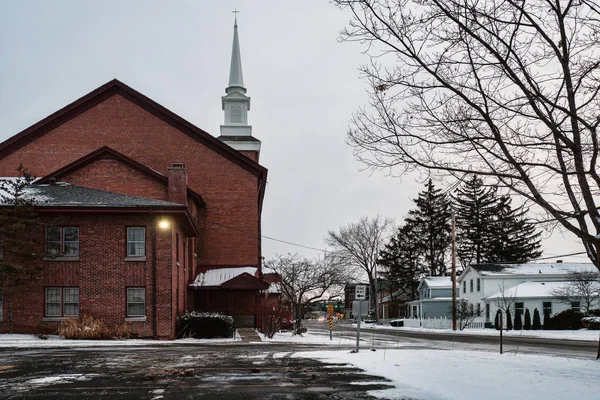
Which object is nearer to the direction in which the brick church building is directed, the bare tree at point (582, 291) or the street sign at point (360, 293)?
the bare tree
